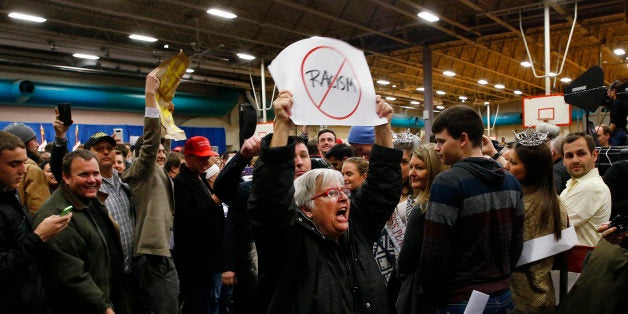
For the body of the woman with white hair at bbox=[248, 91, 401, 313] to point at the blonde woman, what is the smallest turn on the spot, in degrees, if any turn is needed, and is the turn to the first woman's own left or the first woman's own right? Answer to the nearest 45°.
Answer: approximately 90° to the first woman's own left

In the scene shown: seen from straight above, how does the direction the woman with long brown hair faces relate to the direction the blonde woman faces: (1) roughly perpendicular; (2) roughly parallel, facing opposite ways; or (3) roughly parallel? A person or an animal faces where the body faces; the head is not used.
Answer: roughly parallel

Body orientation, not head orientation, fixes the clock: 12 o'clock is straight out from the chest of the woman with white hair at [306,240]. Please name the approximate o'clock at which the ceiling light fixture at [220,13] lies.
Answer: The ceiling light fixture is roughly at 7 o'clock from the woman with white hair.

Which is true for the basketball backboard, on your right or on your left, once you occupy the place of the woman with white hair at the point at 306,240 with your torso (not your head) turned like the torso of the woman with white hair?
on your left

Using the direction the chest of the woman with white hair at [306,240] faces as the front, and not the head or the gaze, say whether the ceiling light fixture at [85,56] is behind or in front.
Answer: behind

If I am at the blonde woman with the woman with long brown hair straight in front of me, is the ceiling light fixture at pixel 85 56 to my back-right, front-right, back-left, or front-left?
back-left

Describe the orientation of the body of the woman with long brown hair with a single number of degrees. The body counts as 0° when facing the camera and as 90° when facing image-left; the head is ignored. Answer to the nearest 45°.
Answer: approximately 90°

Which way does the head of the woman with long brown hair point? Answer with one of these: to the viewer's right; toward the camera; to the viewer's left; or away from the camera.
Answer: to the viewer's left

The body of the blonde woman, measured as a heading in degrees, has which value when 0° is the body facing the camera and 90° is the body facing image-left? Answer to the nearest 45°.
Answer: approximately 90°

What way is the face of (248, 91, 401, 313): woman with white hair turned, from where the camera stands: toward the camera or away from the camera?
toward the camera

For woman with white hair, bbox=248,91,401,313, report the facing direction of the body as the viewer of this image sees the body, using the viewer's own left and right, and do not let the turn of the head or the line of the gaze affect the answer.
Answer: facing the viewer and to the right of the viewer
